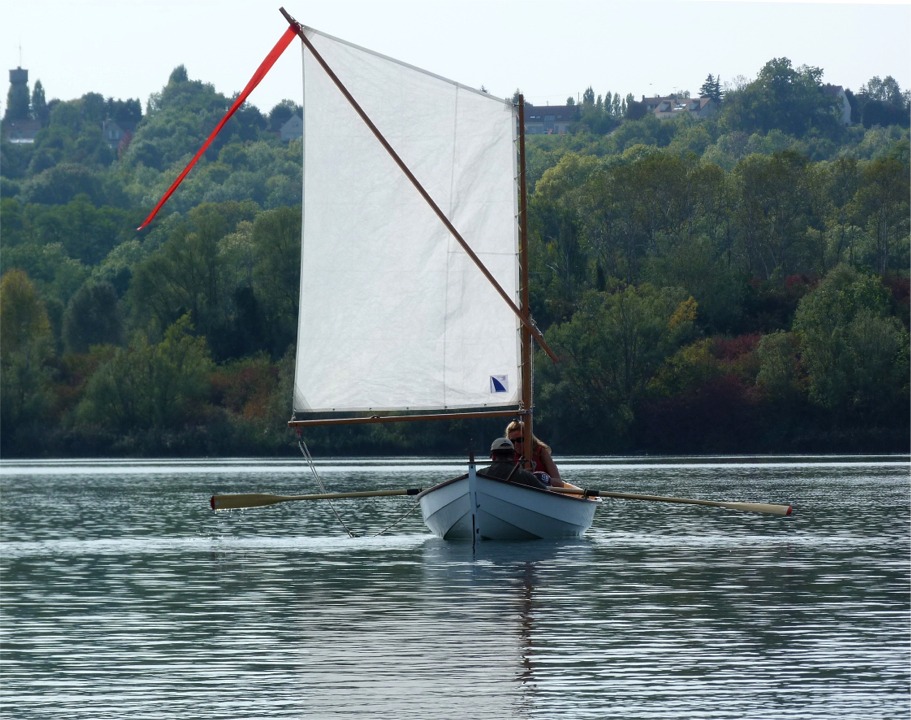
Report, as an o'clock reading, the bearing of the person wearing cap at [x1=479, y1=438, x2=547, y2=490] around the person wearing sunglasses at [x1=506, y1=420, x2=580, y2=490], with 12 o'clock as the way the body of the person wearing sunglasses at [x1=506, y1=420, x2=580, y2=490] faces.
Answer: the person wearing cap at [x1=479, y1=438, x2=547, y2=490] is roughly at 11 o'clock from the person wearing sunglasses at [x1=506, y1=420, x2=580, y2=490].

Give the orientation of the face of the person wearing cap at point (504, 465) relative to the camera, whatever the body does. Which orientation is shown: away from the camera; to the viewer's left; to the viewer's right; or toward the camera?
away from the camera

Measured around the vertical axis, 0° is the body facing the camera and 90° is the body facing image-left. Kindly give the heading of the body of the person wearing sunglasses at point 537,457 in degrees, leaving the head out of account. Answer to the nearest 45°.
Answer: approximately 45°
